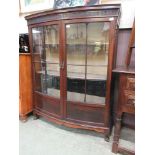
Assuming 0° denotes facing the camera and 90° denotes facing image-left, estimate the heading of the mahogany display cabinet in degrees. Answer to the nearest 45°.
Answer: approximately 45°
